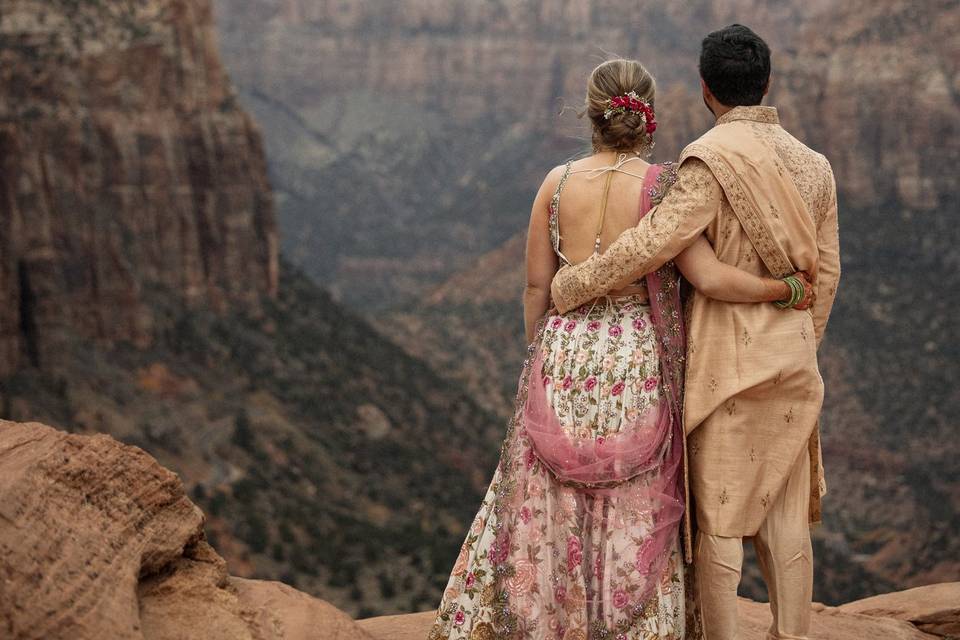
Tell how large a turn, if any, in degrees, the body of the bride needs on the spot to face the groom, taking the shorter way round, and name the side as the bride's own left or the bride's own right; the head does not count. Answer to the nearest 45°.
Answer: approximately 90° to the bride's own right

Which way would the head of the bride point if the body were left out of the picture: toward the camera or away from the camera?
away from the camera

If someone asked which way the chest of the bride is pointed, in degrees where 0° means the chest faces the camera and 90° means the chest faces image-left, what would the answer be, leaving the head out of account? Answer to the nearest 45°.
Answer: approximately 180°
